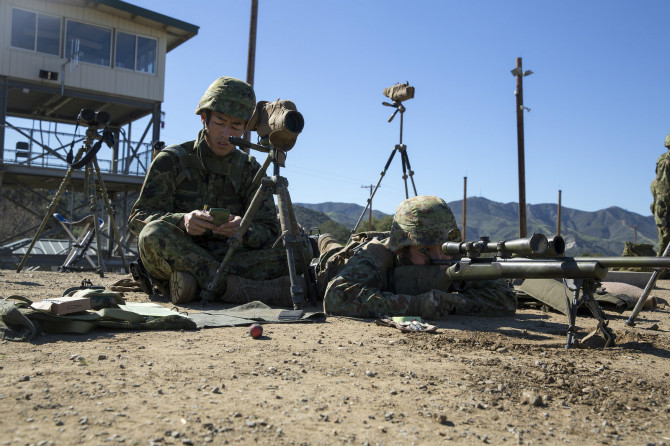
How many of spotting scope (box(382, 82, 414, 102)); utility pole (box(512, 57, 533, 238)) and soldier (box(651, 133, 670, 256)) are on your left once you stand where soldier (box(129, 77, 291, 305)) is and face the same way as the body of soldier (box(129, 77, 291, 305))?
3

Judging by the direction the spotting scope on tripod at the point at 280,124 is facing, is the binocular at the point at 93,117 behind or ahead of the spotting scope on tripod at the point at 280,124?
behind

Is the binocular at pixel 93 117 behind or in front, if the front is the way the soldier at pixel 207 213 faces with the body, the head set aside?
behind

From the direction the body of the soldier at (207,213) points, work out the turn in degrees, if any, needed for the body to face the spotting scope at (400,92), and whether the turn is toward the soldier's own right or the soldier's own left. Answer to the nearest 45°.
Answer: approximately 90° to the soldier's own left

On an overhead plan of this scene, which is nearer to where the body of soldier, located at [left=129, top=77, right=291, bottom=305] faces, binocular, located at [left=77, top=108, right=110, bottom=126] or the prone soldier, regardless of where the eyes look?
the prone soldier

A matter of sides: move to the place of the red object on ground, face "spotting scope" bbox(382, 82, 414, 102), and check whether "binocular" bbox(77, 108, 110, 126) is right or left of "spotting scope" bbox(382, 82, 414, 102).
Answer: left

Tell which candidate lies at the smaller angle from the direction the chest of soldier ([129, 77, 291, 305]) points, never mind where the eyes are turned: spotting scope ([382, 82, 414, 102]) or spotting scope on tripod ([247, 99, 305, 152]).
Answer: the spotting scope on tripod

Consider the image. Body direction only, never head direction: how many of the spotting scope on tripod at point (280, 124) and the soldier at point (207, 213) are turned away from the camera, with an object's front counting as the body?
0

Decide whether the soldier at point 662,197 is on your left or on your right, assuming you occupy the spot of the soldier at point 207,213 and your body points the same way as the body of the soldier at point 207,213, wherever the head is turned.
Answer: on your left

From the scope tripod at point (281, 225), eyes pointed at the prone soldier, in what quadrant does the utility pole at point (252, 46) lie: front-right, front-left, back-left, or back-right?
back-left
